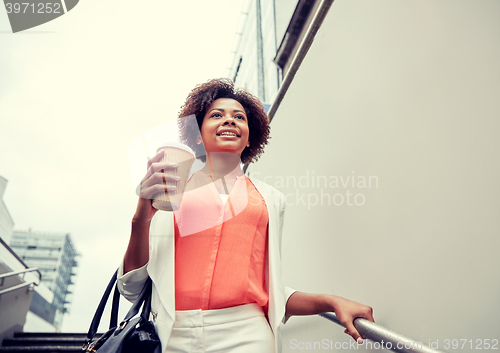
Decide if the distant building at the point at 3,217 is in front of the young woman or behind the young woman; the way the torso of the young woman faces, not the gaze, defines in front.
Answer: behind

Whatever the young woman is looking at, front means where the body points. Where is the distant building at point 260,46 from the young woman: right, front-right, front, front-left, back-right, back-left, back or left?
back

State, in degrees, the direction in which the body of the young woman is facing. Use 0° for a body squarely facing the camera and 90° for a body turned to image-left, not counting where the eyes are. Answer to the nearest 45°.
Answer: approximately 0°
